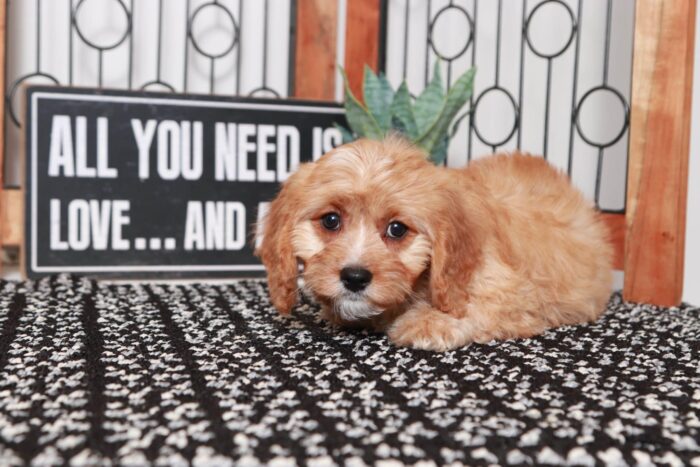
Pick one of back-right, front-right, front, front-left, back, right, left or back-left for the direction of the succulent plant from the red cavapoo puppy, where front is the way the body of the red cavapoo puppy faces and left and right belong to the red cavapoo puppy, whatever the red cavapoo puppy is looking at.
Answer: back-right

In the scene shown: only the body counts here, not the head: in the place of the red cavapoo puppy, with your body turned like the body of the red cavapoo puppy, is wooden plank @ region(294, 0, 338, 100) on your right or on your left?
on your right

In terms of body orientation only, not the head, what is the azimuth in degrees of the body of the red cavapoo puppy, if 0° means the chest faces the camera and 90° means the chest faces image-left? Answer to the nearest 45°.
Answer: approximately 45°

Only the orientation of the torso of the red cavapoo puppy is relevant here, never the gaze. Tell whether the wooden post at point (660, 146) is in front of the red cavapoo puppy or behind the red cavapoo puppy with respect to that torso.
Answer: behind

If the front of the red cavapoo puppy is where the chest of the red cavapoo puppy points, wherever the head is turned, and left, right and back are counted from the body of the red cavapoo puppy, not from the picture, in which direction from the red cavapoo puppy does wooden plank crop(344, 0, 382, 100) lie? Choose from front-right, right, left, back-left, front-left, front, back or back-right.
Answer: back-right

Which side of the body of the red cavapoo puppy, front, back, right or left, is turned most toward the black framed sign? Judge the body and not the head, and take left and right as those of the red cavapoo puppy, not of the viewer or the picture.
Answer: right
